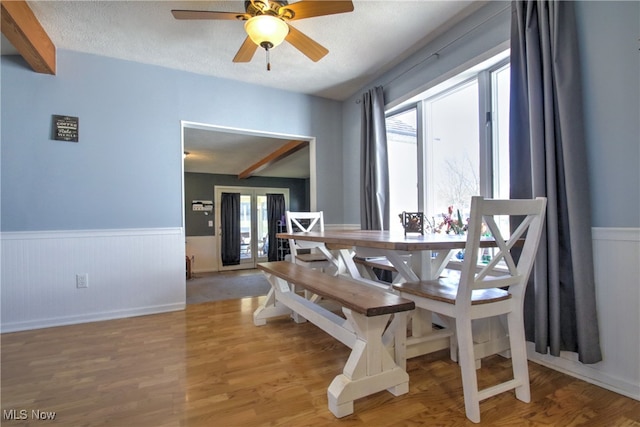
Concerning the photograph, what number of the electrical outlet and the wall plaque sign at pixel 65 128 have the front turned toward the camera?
2

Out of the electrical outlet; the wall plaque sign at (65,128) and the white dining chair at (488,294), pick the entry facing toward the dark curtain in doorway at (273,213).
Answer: the white dining chair

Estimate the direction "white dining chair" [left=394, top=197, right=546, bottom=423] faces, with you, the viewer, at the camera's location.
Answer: facing away from the viewer and to the left of the viewer

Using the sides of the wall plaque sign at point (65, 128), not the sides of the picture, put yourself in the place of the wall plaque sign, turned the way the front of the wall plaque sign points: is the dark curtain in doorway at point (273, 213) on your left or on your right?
on your left

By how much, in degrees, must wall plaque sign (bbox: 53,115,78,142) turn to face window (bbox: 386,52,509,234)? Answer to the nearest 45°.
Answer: approximately 45° to its left

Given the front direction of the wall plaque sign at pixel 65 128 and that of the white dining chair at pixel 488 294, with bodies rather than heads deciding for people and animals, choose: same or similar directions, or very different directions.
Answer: very different directions

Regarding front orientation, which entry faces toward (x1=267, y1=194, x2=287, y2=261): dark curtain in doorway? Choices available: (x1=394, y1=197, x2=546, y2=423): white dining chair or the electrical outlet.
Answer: the white dining chair

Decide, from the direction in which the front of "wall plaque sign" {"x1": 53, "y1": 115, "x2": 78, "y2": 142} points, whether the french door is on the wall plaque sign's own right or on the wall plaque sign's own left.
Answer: on the wall plaque sign's own left

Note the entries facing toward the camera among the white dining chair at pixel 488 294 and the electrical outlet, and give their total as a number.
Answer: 1

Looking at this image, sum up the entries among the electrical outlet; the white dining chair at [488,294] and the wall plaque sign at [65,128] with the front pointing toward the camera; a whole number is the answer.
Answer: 2

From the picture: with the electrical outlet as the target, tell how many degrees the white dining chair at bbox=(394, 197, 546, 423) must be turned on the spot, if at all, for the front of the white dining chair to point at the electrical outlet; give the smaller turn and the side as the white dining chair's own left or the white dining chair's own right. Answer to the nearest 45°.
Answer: approximately 45° to the white dining chair's own left

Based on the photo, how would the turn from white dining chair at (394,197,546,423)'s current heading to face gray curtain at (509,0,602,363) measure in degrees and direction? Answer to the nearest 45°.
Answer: approximately 90° to its right

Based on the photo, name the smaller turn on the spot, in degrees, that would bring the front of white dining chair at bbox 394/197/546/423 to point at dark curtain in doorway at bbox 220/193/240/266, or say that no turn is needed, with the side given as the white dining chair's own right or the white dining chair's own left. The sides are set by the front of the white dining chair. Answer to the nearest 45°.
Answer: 0° — it already faces it
